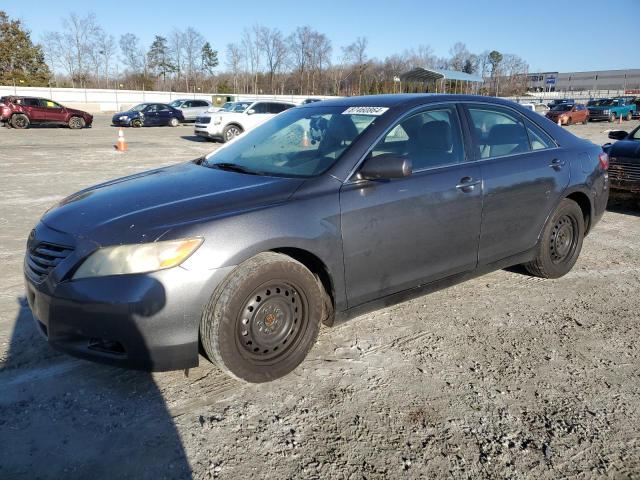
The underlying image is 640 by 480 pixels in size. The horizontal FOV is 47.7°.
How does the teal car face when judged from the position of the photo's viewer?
facing the viewer and to the left of the viewer

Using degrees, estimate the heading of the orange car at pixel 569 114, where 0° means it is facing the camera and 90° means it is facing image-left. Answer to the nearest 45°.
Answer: approximately 45°

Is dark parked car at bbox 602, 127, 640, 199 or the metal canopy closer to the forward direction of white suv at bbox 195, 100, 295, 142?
the dark parked car

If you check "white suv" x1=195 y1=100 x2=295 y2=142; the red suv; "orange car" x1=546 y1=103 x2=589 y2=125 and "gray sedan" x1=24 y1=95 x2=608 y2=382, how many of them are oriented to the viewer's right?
1

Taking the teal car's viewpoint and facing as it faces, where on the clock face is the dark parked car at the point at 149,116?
The dark parked car is roughly at 12 o'clock from the teal car.

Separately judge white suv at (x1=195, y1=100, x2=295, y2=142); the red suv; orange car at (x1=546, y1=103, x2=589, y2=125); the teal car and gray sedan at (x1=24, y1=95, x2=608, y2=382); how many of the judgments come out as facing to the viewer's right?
1

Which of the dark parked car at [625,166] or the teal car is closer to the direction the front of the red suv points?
the teal car

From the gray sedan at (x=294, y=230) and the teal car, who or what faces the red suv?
the teal car

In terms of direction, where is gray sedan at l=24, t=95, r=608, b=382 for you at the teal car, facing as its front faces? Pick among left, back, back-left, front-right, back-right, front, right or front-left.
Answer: front-left

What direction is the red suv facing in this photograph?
to the viewer's right

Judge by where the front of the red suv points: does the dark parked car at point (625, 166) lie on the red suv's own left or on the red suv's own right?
on the red suv's own right

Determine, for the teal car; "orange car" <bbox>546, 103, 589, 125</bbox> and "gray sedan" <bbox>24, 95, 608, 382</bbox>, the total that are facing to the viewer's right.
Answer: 0

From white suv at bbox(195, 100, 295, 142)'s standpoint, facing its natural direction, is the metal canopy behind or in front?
behind

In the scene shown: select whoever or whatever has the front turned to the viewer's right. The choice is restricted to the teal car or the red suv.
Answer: the red suv
